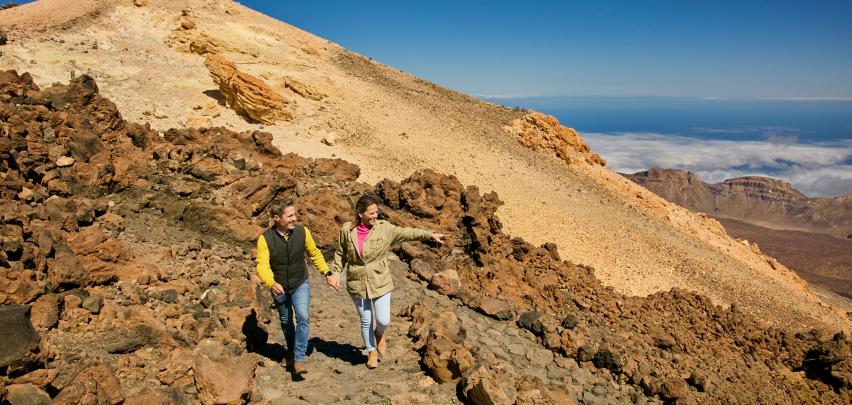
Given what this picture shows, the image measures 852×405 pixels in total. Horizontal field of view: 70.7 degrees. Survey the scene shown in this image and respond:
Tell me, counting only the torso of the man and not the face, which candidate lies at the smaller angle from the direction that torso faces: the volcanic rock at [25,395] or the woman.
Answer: the volcanic rock

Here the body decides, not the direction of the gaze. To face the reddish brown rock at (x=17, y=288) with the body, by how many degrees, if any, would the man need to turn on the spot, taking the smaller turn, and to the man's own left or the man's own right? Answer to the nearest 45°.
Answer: approximately 90° to the man's own right

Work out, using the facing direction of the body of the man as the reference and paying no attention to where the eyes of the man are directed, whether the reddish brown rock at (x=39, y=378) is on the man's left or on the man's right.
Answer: on the man's right

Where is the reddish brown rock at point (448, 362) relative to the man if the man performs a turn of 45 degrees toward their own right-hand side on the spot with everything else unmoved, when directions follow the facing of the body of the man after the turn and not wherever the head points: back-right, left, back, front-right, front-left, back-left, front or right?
back-left

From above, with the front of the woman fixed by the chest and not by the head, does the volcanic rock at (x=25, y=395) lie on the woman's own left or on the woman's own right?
on the woman's own right

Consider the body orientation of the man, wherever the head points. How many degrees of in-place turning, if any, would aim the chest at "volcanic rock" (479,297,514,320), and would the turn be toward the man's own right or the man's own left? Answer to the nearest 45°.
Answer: approximately 135° to the man's own left

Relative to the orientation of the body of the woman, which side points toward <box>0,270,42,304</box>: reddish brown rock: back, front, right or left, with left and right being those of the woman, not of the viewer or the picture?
right

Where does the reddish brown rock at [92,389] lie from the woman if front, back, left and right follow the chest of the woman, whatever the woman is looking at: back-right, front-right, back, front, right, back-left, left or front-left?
front-right

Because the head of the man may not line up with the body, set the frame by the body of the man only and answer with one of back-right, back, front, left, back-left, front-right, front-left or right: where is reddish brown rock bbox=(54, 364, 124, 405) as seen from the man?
front-right

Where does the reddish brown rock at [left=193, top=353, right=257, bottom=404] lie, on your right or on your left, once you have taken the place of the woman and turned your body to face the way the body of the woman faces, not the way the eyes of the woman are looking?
on your right

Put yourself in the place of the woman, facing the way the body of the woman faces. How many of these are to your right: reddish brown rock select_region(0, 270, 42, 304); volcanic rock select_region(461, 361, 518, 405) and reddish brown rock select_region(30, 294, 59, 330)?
2

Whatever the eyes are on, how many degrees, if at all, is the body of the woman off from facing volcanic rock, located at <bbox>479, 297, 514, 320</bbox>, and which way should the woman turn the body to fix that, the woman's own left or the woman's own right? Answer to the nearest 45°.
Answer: approximately 135° to the woman's own left

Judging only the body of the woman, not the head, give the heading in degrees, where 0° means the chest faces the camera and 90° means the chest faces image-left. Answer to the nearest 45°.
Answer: approximately 0°
